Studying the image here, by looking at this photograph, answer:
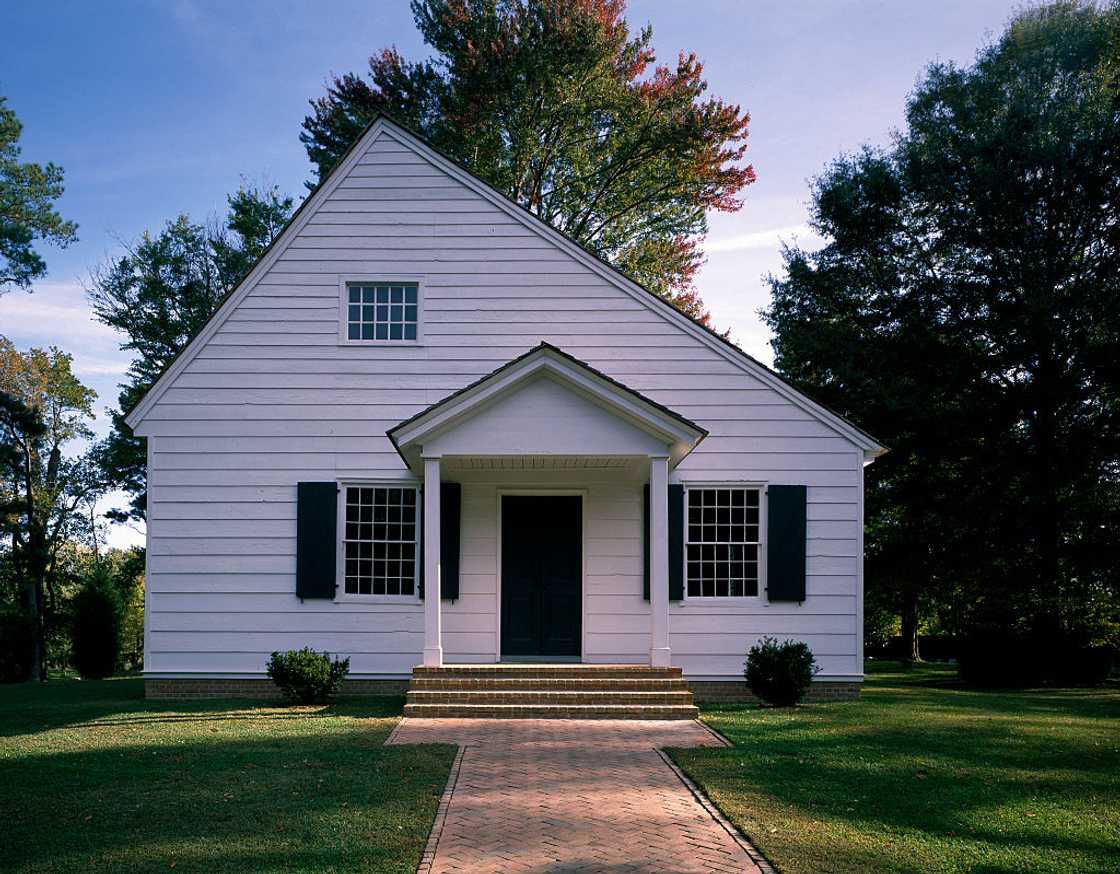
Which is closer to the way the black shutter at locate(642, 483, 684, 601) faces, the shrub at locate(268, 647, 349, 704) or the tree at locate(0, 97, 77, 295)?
the shrub

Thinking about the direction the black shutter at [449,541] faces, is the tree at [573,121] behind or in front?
behind

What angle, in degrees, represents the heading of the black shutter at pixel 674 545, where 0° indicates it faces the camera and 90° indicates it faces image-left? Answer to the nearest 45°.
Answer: approximately 0°

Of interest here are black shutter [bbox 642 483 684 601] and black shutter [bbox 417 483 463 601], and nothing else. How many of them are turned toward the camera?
2
